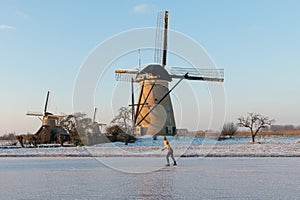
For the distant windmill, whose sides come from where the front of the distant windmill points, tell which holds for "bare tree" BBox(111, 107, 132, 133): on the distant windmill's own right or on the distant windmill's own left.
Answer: on the distant windmill's own left

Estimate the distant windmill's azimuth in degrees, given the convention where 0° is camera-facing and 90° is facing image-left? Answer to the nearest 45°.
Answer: approximately 45°
